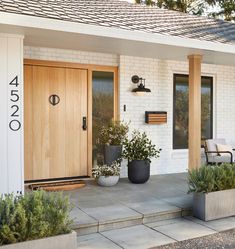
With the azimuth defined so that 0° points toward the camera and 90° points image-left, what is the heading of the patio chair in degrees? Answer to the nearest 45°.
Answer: approximately 315°

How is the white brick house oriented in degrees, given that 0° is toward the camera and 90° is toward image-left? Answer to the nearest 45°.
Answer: approximately 315°

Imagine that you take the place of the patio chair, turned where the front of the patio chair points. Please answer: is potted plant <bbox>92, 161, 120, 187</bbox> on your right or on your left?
on your right

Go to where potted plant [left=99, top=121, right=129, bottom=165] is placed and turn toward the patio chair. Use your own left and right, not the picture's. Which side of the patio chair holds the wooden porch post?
right

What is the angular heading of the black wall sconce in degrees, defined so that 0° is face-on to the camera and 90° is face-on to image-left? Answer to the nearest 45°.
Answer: approximately 315°
